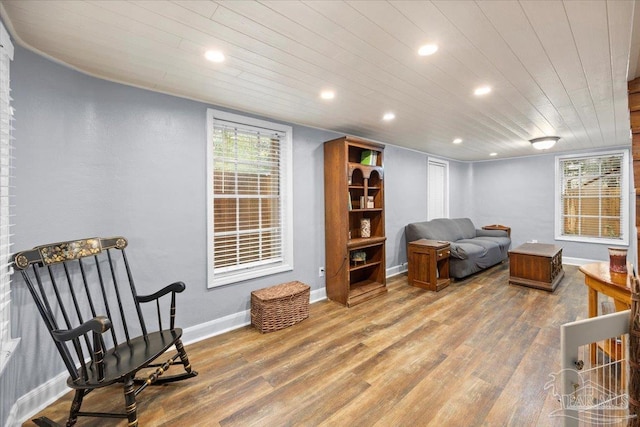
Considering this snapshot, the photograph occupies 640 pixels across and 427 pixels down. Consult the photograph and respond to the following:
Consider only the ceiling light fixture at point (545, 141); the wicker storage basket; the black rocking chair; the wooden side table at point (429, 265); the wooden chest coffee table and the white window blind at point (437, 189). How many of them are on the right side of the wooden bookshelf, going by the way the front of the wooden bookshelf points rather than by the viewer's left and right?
2

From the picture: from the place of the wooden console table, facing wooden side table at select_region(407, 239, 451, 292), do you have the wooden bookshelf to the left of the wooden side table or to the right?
left

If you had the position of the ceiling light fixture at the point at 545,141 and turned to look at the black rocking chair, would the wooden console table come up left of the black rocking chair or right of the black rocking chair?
left

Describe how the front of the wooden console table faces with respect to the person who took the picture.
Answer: facing the viewer and to the left of the viewer

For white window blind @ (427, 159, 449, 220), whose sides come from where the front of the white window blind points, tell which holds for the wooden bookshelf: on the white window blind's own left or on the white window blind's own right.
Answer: on the white window blind's own right

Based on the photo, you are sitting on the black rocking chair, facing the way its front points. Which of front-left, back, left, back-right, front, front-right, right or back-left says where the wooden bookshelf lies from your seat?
front-left

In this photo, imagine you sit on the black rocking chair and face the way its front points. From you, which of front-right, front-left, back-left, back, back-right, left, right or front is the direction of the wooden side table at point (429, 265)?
front-left

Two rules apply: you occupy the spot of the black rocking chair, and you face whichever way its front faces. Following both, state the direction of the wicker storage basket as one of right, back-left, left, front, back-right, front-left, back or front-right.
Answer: front-left

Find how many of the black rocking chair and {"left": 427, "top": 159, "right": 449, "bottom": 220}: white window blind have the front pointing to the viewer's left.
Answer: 0

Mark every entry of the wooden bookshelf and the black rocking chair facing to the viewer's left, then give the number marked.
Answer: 0

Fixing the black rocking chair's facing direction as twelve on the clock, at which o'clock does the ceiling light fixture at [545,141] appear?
The ceiling light fixture is roughly at 11 o'clock from the black rocking chair.

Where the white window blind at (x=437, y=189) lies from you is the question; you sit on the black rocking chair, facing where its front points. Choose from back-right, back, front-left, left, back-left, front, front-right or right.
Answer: front-left

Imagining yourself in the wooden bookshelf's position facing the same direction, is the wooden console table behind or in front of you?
in front

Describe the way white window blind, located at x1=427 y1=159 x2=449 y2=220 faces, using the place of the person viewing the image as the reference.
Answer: facing the viewer and to the right of the viewer

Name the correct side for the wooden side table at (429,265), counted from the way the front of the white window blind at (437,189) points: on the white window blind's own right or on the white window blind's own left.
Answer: on the white window blind's own right
